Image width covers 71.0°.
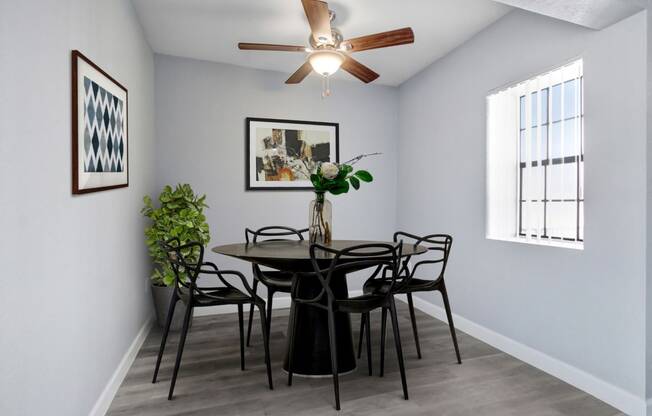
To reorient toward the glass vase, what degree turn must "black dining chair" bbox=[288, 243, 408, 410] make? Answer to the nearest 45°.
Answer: approximately 45° to its right

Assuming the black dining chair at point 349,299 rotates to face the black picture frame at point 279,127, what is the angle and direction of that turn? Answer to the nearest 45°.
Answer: approximately 45° to its right

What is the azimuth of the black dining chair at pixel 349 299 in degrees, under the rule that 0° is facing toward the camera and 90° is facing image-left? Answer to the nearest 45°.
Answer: approximately 135°
